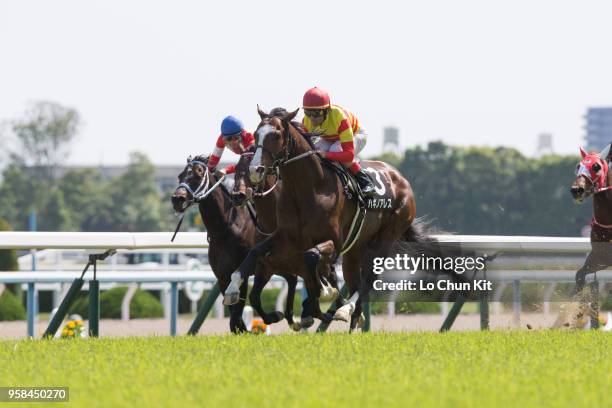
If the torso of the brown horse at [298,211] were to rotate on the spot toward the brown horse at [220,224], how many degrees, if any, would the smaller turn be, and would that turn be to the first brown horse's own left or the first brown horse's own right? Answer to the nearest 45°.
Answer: approximately 90° to the first brown horse's own right

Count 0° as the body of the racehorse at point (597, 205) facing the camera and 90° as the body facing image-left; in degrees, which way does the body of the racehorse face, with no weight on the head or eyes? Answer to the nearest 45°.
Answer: approximately 45°

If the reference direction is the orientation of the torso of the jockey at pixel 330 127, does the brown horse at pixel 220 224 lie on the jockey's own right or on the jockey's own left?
on the jockey's own right

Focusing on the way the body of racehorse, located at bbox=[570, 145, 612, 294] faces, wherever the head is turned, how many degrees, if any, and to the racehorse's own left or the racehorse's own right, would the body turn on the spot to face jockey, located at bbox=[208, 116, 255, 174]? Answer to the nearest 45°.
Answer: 0° — it already faces them

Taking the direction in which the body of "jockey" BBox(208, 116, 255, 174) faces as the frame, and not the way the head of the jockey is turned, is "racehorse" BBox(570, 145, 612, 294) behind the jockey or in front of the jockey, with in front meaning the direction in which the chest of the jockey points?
behind

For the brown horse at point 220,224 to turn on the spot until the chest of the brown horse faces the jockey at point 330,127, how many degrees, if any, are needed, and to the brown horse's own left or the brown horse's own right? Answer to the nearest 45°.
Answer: approximately 135° to the brown horse's own left

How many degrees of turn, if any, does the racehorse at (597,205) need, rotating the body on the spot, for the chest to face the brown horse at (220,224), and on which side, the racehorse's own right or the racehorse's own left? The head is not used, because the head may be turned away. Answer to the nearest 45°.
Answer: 0° — it already faces it

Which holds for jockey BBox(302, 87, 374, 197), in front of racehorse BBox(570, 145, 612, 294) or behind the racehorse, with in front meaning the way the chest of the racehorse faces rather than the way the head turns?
in front

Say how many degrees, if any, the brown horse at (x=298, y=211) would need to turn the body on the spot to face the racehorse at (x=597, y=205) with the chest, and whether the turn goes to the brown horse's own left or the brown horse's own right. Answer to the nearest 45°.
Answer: approximately 180°
